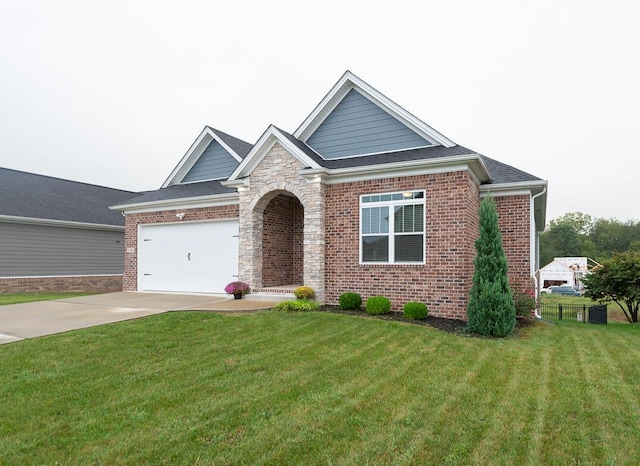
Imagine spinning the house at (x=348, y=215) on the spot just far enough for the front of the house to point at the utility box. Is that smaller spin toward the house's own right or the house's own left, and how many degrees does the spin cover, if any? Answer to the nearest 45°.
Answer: approximately 135° to the house's own left

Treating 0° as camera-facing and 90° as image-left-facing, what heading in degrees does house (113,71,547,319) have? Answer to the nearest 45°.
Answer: approximately 45°

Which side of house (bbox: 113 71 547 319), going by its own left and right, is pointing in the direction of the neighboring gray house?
right

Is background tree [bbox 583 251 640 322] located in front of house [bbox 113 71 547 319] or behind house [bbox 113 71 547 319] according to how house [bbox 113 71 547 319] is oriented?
behind

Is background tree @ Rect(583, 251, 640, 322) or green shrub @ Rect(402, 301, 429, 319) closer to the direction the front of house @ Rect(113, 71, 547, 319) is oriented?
the green shrub

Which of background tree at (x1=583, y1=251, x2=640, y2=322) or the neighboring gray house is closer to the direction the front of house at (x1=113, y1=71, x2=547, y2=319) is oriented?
the neighboring gray house
